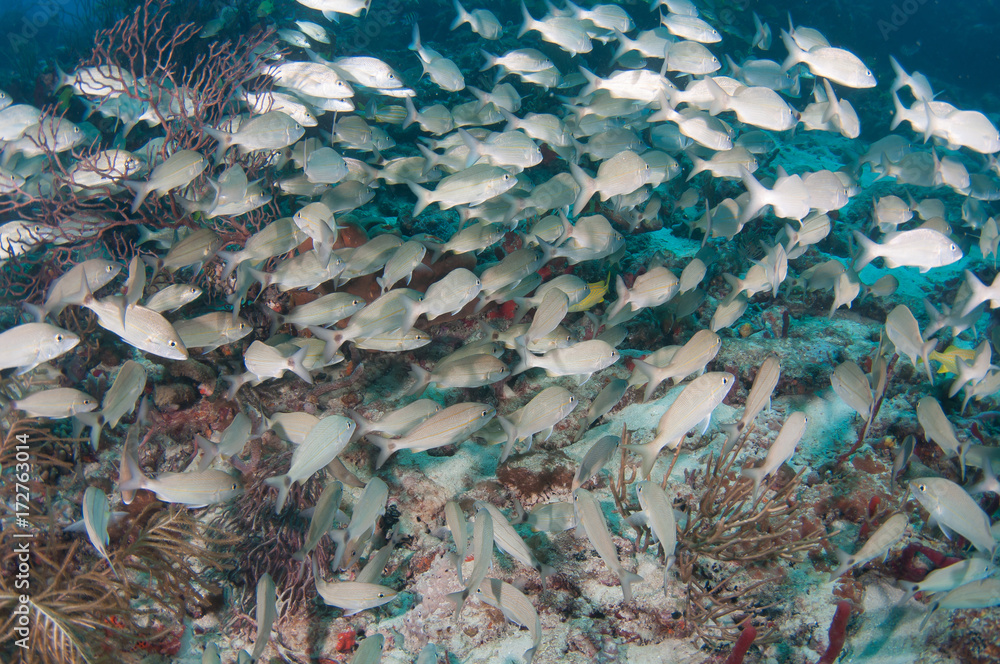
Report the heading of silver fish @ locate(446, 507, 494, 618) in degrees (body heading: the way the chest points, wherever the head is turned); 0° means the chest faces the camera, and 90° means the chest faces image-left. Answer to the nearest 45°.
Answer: approximately 180°

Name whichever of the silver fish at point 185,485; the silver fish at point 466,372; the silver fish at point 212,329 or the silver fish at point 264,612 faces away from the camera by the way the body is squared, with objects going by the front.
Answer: the silver fish at point 264,612

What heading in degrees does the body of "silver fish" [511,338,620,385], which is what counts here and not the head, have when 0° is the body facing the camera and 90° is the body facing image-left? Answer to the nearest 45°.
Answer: approximately 270°

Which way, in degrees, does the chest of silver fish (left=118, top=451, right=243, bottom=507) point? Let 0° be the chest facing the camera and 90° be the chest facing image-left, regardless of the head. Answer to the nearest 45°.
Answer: approximately 270°

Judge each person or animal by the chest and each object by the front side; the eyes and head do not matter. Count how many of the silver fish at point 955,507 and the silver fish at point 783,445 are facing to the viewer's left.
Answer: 1

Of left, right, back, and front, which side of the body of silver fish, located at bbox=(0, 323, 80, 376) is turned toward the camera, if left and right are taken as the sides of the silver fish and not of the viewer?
right

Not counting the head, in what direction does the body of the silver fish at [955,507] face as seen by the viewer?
to the viewer's left

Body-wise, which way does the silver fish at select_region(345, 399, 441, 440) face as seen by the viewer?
to the viewer's right

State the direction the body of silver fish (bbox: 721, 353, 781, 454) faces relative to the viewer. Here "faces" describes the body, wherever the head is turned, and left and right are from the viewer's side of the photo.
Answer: facing away from the viewer and to the right of the viewer

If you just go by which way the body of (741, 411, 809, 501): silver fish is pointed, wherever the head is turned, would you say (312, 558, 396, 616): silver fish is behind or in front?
behind
